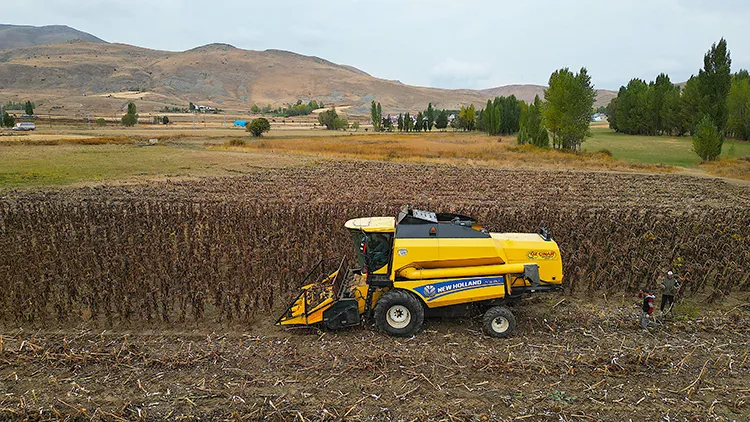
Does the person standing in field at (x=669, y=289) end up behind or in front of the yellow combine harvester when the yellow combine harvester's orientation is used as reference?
behind

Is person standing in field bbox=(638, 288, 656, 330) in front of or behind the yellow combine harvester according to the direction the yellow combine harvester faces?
behind

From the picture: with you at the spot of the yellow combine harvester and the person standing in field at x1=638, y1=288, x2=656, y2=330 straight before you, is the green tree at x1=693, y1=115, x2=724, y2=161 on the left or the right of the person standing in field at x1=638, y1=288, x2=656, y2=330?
left

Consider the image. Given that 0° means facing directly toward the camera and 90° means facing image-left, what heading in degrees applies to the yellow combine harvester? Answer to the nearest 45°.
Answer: approximately 90°

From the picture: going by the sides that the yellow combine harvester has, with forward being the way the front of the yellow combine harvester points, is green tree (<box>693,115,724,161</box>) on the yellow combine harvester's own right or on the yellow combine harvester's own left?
on the yellow combine harvester's own right
